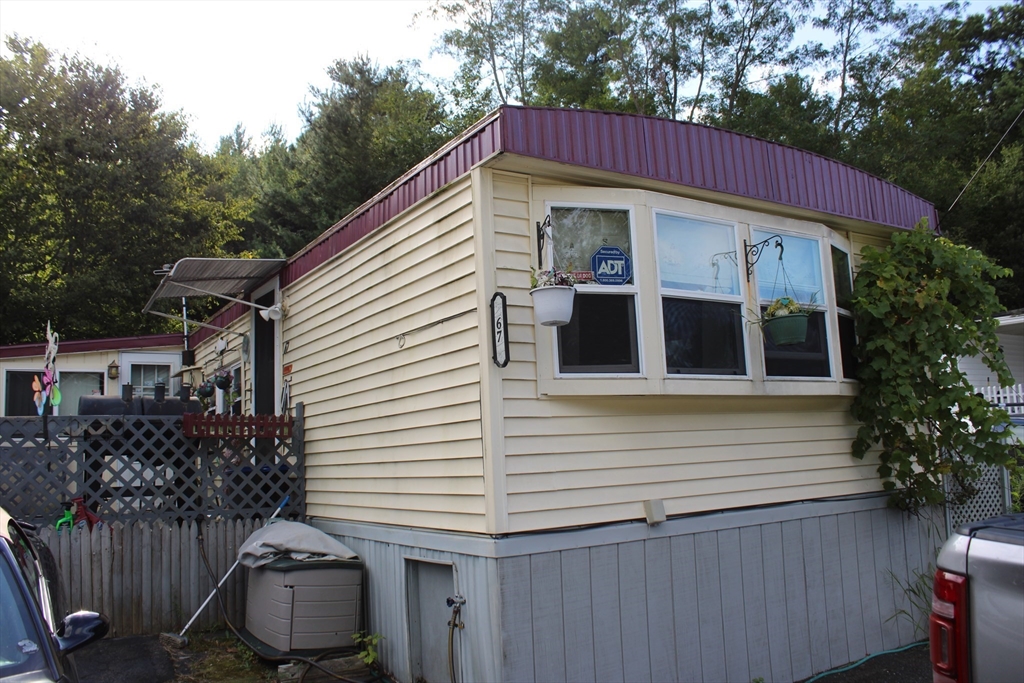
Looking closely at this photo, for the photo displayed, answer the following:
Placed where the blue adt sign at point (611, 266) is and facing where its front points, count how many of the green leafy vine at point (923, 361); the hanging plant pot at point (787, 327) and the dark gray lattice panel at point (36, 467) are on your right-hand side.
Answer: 1

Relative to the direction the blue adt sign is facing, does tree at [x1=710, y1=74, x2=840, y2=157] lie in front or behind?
behind

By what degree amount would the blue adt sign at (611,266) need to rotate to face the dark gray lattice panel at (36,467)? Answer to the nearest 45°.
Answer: approximately 90° to its right

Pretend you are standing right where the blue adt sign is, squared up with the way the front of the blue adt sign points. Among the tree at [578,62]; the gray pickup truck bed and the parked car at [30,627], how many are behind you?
1

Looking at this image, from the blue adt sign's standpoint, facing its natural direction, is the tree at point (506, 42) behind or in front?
behind

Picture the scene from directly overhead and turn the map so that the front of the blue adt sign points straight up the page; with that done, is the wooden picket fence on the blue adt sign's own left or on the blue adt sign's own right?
on the blue adt sign's own right

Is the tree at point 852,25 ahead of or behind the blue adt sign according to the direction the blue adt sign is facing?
behind

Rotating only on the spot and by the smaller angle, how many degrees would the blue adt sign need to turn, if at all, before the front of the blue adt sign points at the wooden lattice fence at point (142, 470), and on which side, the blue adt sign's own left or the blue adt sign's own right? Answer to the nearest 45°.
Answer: approximately 90° to the blue adt sign's own right

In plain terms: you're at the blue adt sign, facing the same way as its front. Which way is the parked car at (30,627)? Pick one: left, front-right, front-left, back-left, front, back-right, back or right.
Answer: front-right

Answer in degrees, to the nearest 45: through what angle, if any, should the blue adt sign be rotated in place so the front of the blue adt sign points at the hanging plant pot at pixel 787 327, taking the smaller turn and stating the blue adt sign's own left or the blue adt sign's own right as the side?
approximately 135° to the blue adt sign's own left

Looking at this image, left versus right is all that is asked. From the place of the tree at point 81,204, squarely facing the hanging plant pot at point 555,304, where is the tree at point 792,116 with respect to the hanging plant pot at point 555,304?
left

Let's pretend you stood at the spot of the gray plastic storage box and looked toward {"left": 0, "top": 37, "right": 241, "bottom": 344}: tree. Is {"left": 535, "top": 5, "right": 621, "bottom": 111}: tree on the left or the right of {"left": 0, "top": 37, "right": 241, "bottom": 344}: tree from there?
right

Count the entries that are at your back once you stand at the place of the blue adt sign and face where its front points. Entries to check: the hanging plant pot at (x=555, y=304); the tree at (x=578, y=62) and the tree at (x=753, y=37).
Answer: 2

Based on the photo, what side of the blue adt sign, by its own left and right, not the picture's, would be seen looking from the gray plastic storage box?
right

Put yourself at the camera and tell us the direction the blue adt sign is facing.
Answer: facing the viewer

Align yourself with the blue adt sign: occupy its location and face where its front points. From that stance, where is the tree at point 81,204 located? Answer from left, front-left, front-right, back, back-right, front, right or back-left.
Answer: back-right

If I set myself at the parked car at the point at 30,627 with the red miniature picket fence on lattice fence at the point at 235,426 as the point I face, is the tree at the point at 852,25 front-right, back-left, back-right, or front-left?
front-right

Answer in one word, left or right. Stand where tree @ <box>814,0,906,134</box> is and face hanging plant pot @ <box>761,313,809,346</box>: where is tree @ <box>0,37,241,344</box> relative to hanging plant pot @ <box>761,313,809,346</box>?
right

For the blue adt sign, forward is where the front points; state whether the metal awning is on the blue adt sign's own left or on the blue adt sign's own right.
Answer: on the blue adt sign's own right
